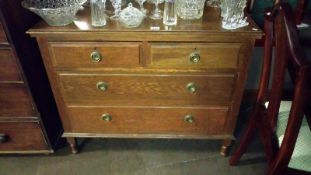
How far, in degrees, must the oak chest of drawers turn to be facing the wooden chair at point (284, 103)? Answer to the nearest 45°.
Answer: approximately 45° to its left

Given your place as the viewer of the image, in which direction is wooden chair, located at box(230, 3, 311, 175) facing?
facing away from the viewer and to the right of the viewer

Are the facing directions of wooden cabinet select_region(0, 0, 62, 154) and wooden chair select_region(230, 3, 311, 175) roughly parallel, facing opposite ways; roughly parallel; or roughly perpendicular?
roughly perpendicular

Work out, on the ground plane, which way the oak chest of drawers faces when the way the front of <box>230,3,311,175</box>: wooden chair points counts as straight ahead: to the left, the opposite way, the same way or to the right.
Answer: to the right

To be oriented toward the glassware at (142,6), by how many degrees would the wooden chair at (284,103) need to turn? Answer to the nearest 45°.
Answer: approximately 135° to its left

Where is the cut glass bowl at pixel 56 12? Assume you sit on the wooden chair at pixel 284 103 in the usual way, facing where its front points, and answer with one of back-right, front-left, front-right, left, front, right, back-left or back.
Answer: back-left

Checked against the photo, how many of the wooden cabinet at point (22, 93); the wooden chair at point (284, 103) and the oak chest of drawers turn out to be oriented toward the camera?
2

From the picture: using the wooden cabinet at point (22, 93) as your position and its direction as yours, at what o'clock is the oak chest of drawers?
The oak chest of drawers is roughly at 10 o'clock from the wooden cabinet.

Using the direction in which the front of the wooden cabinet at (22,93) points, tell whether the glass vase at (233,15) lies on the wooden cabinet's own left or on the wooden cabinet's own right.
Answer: on the wooden cabinet's own left

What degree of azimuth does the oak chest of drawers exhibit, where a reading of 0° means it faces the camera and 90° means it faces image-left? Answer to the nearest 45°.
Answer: approximately 0°

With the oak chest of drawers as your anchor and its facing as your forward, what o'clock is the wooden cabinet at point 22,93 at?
The wooden cabinet is roughly at 3 o'clock from the oak chest of drawers.
